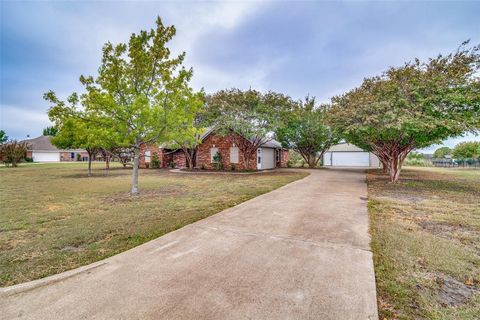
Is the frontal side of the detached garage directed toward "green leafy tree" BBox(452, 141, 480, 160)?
no

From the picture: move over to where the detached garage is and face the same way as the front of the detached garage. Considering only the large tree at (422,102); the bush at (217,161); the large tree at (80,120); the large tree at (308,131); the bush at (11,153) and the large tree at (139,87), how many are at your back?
0

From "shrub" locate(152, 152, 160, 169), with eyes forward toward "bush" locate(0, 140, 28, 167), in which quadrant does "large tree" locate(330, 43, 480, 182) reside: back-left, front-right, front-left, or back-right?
back-left

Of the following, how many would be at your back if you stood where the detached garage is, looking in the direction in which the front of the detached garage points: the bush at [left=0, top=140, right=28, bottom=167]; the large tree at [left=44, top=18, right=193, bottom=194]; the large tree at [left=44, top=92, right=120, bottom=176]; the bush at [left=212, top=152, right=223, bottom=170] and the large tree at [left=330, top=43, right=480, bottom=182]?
0

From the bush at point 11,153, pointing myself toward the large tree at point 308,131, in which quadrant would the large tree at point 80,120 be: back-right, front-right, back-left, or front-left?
front-right

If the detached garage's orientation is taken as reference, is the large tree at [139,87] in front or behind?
in front

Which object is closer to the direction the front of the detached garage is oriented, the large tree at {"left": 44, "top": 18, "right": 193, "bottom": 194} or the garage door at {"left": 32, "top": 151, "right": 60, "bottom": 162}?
the large tree

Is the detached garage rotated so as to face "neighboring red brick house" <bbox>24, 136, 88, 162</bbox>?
no

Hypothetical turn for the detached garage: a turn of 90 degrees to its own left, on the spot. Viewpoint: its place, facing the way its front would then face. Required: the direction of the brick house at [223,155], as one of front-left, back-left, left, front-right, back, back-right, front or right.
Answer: back-right

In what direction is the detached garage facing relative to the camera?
toward the camera

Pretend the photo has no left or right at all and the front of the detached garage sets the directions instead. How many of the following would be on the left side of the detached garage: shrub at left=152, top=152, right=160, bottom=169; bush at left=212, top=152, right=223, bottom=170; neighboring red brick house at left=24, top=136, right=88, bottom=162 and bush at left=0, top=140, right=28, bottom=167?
0

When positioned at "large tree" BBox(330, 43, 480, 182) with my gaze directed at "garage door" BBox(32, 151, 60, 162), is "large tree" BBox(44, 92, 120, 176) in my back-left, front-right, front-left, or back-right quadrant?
front-left

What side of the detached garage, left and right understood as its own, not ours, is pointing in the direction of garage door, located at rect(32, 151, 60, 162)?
right

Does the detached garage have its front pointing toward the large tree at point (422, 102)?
yes

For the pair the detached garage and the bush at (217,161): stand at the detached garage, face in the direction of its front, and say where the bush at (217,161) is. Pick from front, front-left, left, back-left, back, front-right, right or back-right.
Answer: front-right

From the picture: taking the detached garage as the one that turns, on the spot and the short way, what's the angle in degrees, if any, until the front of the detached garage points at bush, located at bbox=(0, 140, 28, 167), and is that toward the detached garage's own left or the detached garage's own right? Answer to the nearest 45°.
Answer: approximately 45° to the detached garage's own right

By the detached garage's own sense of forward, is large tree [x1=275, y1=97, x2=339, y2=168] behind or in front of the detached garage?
in front

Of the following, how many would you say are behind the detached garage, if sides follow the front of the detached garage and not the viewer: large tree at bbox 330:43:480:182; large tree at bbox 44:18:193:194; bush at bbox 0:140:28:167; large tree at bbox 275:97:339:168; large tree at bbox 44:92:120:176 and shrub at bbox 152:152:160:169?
0
